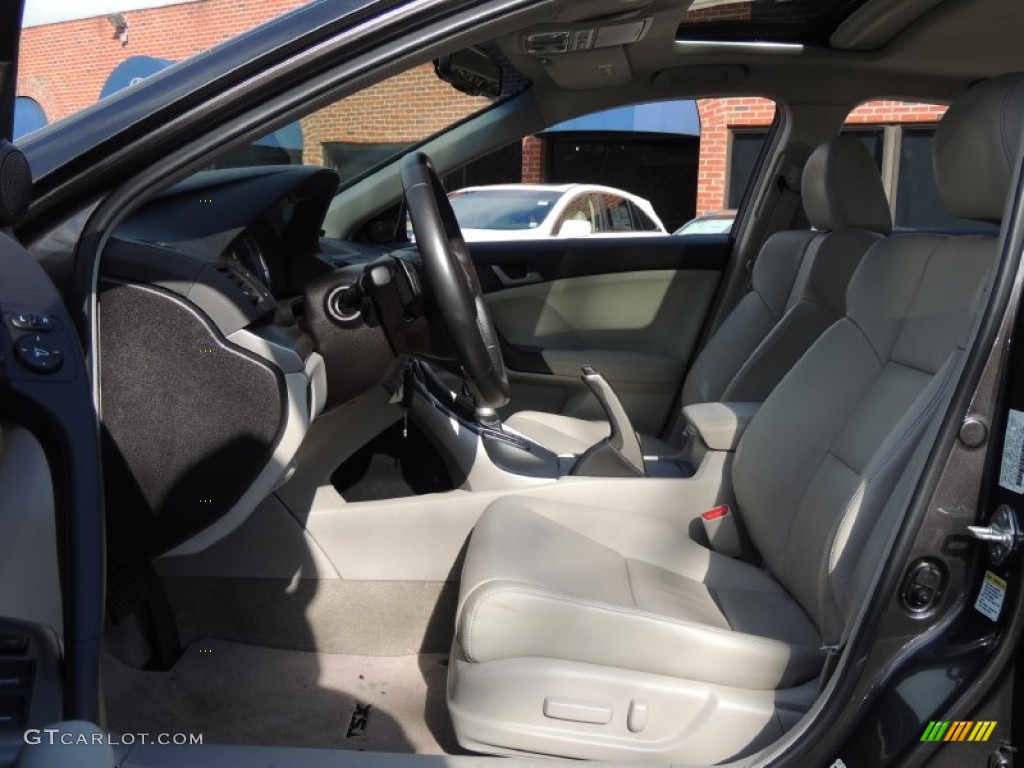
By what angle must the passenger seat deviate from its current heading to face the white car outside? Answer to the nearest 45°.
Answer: approximately 45° to its right

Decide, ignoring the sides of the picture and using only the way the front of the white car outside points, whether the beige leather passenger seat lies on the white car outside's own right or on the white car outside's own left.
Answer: on the white car outside's own left

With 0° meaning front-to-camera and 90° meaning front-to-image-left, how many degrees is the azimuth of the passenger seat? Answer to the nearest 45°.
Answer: approximately 90°

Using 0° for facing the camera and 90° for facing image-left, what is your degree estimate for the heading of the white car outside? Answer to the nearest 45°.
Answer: approximately 45°

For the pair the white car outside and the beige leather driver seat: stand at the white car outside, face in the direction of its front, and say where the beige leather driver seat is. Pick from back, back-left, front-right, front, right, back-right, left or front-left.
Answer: front-left

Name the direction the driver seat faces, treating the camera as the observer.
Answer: facing to the left of the viewer
